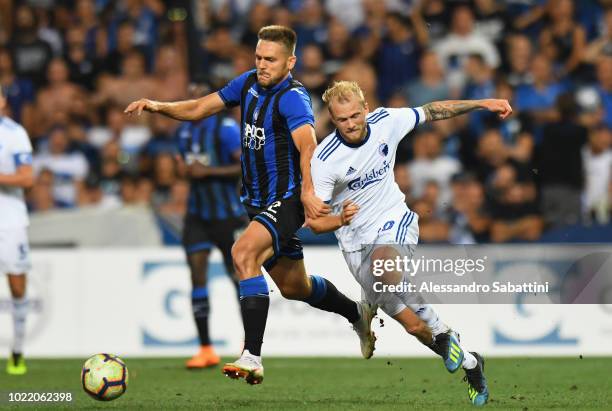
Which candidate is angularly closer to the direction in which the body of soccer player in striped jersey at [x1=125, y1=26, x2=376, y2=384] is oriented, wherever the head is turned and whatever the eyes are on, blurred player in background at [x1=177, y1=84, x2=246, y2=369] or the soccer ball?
the soccer ball

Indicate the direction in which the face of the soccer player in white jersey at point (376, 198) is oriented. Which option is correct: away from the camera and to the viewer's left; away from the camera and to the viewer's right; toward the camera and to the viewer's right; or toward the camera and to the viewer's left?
toward the camera and to the viewer's left

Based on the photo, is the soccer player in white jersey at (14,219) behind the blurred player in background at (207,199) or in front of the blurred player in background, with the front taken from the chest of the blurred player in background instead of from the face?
in front

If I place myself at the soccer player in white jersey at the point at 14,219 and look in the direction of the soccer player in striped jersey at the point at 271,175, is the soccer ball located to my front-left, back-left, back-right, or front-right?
front-right

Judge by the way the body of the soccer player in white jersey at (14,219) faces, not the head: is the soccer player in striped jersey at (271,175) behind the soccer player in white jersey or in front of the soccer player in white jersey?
in front

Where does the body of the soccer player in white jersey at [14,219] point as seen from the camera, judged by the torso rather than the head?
toward the camera

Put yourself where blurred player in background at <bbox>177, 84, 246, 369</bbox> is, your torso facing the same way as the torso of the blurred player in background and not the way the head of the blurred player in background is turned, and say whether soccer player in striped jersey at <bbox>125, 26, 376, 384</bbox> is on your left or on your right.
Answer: on your left

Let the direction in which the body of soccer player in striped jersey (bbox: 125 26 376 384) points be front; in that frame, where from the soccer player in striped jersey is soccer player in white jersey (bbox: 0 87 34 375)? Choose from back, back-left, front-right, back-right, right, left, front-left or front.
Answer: right

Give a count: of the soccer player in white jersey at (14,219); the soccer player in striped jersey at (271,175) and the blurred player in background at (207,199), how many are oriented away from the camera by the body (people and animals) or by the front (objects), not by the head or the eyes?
0

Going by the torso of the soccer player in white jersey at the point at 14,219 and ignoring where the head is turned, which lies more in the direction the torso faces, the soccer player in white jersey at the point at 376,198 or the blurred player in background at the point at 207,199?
the soccer player in white jersey

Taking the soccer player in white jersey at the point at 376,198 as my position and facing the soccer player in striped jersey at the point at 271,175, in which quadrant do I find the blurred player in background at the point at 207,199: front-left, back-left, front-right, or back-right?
front-right
